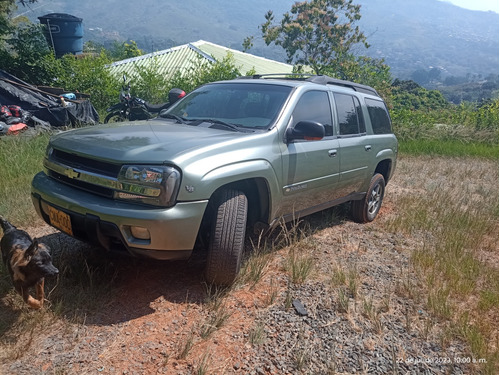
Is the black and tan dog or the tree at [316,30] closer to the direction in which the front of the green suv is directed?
the black and tan dog

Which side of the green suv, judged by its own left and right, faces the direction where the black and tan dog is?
front

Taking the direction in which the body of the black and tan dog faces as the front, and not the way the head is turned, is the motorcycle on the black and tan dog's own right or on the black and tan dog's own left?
on the black and tan dog's own left

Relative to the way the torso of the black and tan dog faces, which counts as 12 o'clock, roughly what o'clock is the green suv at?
The green suv is roughly at 10 o'clock from the black and tan dog.

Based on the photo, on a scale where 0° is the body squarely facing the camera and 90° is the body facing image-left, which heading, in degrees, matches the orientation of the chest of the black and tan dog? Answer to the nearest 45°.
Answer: approximately 315°

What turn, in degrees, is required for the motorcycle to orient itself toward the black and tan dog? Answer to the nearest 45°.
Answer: approximately 90° to its left

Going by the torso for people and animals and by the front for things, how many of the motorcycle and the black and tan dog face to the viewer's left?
1

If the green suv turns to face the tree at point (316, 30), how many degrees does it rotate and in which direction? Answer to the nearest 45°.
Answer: approximately 135° to its right

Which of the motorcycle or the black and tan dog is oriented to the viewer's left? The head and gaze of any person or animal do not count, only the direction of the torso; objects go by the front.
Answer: the motorcycle

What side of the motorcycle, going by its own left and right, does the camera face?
left

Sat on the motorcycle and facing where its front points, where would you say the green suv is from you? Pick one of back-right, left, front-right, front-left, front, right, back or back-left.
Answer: left

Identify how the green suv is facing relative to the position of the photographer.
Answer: facing the viewer and to the left of the viewer
